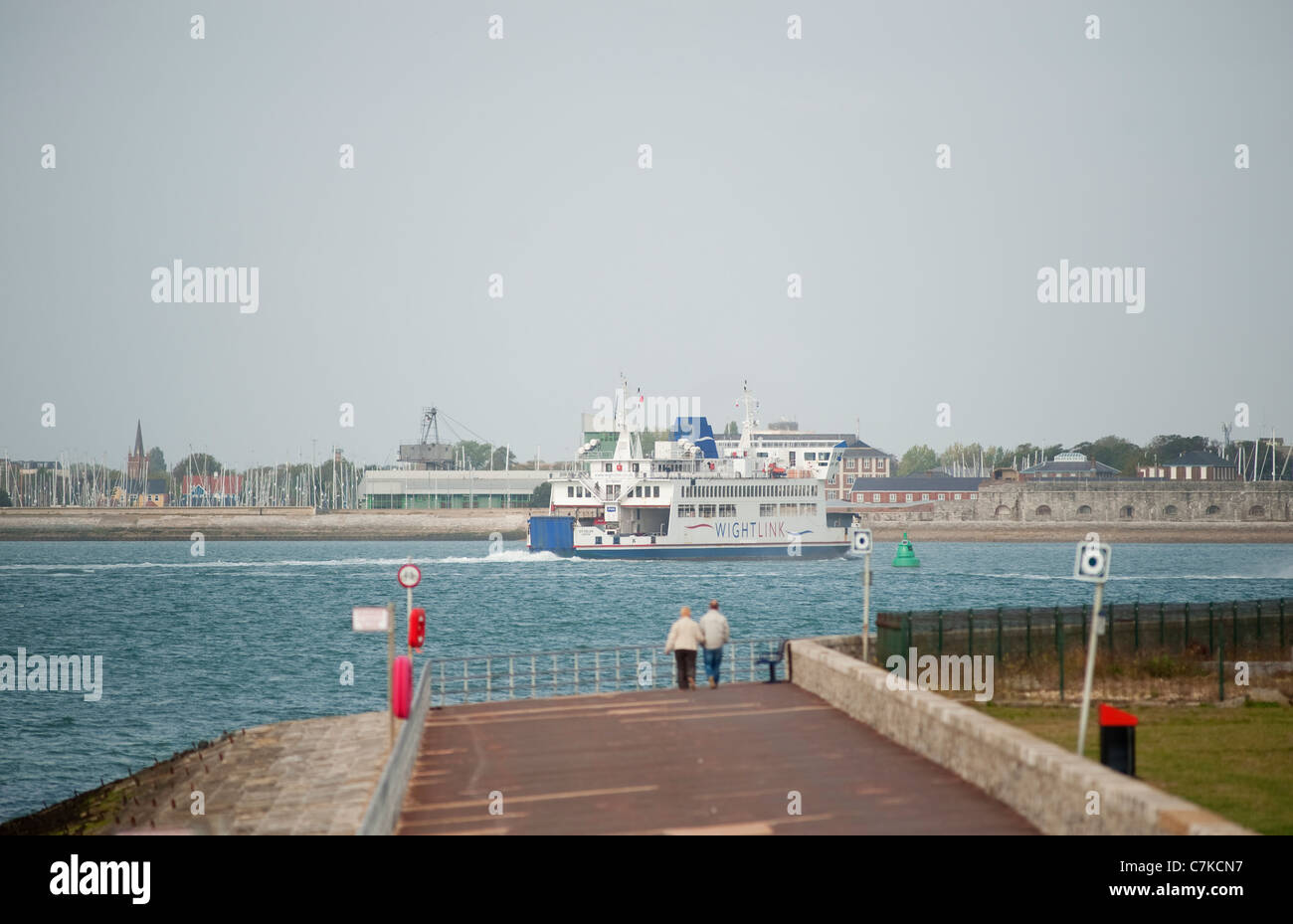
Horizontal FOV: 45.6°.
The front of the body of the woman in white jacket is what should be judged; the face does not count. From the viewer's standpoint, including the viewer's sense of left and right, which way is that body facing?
facing away from the viewer

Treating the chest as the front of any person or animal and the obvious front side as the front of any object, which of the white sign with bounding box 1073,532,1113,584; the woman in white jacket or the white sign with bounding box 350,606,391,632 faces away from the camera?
the woman in white jacket

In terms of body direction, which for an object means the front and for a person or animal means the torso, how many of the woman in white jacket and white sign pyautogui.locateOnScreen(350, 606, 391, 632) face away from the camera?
1

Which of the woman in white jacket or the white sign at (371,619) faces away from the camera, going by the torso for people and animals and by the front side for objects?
the woman in white jacket

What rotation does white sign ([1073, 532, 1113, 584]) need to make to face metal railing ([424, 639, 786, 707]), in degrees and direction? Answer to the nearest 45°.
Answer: approximately 135° to its right

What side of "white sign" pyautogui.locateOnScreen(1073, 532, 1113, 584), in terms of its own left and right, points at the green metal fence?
back

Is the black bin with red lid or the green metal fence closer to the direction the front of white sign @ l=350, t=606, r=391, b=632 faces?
the black bin with red lid

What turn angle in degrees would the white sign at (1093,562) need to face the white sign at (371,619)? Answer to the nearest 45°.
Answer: approximately 90° to its right

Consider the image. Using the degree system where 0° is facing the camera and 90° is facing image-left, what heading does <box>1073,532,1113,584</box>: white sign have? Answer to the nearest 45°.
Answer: approximately 0°
